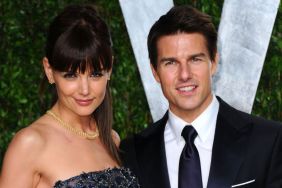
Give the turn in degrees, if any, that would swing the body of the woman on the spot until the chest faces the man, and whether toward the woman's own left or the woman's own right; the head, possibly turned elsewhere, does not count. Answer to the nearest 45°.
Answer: approximately 45° to the woman's own left

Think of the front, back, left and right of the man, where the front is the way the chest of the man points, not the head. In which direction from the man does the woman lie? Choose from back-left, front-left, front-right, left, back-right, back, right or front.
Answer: right

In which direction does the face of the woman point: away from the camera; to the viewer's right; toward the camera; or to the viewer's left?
toward the camera

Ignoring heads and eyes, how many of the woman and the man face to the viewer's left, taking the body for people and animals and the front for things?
0

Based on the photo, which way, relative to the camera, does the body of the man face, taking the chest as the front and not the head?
toward the camera

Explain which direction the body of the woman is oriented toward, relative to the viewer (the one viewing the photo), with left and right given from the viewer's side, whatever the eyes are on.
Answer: facing the viewer and to the right of the viewer

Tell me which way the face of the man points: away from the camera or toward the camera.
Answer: toward the camera
